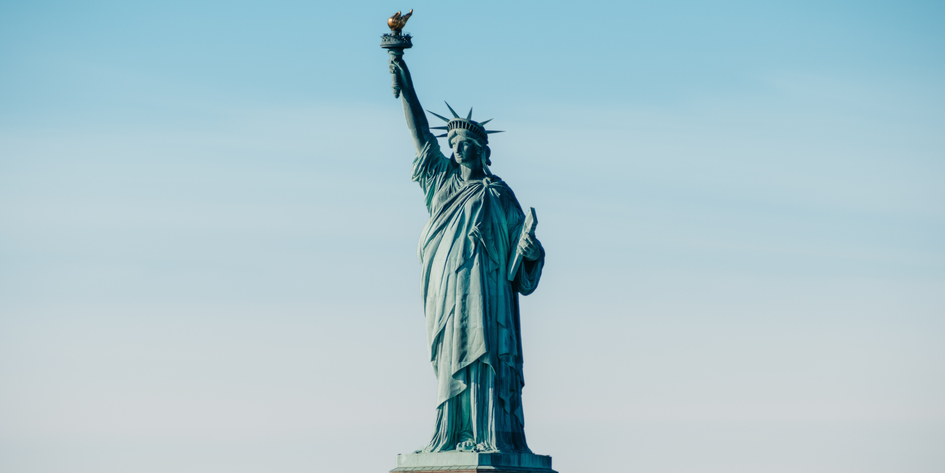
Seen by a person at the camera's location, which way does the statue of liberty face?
facing the viewer
